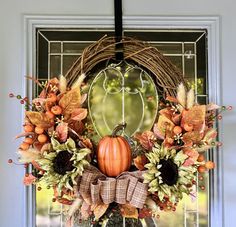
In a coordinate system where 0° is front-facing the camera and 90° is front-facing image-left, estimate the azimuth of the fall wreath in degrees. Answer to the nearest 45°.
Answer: approximately 0°
